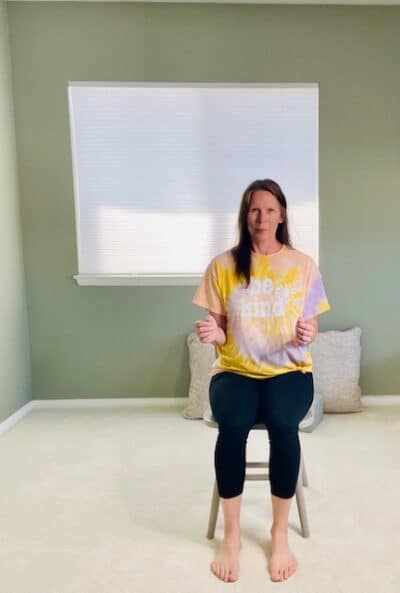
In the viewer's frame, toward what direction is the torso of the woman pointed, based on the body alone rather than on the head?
toward the camera

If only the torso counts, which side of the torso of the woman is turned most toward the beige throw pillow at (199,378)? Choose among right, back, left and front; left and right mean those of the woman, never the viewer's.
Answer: back

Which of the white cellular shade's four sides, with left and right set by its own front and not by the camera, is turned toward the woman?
front

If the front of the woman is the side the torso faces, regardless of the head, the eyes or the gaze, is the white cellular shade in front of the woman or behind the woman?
behind

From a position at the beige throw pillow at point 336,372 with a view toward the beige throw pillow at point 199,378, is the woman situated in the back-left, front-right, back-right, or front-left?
front-left

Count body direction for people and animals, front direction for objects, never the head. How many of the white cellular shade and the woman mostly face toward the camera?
2
